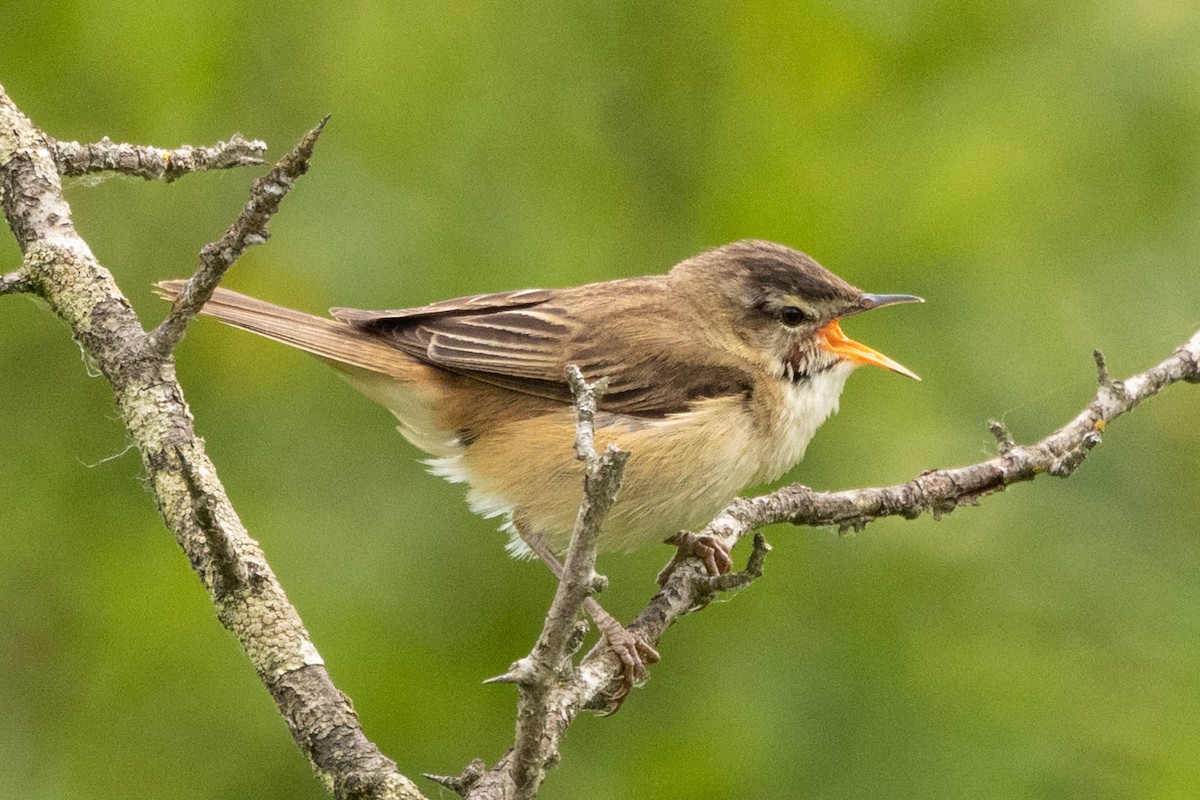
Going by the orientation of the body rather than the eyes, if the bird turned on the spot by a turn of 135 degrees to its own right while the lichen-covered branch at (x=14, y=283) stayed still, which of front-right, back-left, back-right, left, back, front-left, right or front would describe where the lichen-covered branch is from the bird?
front

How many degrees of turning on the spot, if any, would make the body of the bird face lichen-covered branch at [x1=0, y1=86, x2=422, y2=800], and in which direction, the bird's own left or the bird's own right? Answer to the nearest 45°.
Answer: approximately 135° to the bird's own right

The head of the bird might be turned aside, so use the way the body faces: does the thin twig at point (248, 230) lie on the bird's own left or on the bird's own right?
on the bird's own right

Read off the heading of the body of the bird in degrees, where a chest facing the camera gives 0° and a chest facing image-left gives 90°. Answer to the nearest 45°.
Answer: approximately 270°

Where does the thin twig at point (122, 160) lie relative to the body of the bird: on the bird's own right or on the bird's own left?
on the bird's own right
